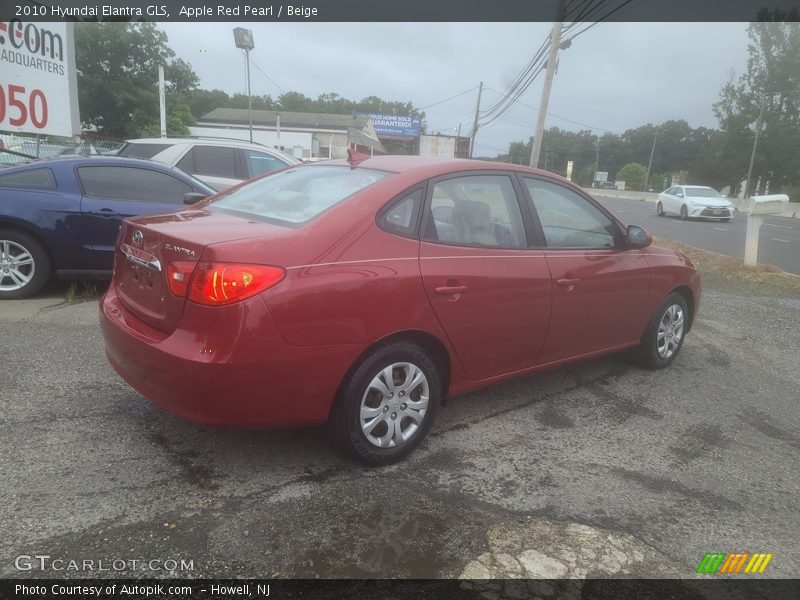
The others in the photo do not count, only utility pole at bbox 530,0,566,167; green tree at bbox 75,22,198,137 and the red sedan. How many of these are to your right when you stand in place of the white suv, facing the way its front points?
1

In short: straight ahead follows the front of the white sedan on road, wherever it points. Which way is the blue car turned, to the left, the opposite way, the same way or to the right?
to the left

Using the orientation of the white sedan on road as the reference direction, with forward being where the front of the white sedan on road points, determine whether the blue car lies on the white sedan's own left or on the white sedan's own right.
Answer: on the white sedan's own right

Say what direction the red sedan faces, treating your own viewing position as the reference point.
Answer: facing away from the viewer and to the right of the viewer

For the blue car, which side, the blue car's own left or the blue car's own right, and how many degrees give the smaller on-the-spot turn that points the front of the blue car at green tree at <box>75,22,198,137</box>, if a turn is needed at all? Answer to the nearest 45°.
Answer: approximately 90° to the blue car's own left

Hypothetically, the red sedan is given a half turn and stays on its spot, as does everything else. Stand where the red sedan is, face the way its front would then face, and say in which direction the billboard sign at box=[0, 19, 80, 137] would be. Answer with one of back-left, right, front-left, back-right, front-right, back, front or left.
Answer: right

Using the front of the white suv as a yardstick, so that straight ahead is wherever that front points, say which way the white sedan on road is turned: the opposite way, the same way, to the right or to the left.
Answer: to the right

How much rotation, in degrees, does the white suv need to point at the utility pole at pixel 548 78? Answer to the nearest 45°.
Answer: approximately 45° to its left

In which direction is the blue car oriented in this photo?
to the viewer's right

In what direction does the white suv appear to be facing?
to the viewer's right

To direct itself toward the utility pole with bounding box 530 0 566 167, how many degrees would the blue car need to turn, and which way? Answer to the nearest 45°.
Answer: approximately 45° to its left

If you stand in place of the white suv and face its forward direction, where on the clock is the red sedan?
The red sedan is roughly at 3 o'clock from the white suv.

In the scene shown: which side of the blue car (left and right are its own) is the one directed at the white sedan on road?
front

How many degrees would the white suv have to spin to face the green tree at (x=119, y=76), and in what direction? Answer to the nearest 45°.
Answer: approximately 90° to its left

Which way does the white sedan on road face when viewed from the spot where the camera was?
facing the viewer and to the right of the viewer

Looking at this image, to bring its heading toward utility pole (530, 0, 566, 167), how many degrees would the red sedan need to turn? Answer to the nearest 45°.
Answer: approximately 45° to its left

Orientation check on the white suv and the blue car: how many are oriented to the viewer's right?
2
